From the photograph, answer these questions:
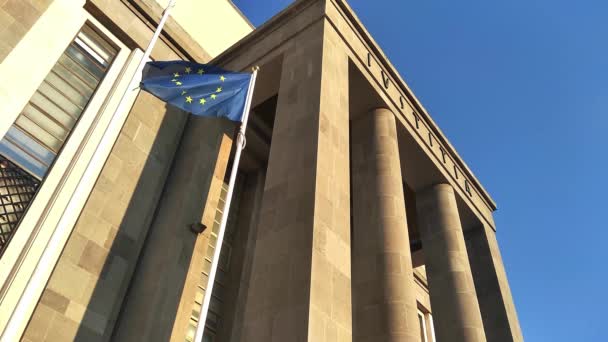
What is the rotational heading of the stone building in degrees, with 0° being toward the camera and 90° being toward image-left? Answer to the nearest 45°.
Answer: approximately 315°
